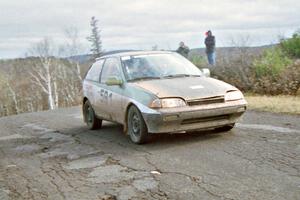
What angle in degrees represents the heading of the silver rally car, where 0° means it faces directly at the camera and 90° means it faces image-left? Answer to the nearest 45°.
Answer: approximately 315°

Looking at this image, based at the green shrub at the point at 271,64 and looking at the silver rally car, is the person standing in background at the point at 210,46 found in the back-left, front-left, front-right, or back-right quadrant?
back-right

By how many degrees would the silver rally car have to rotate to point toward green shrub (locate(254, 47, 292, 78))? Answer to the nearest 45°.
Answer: approximately 90° to its left

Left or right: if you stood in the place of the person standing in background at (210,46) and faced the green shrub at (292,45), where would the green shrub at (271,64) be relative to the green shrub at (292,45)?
right

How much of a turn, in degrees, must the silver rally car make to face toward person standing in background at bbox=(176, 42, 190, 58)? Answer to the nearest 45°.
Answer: approximately 135° to its left

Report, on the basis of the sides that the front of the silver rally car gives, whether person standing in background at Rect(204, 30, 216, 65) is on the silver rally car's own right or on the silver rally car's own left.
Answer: on the silver rally car's own left

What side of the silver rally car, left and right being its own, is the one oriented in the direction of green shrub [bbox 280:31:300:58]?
left
